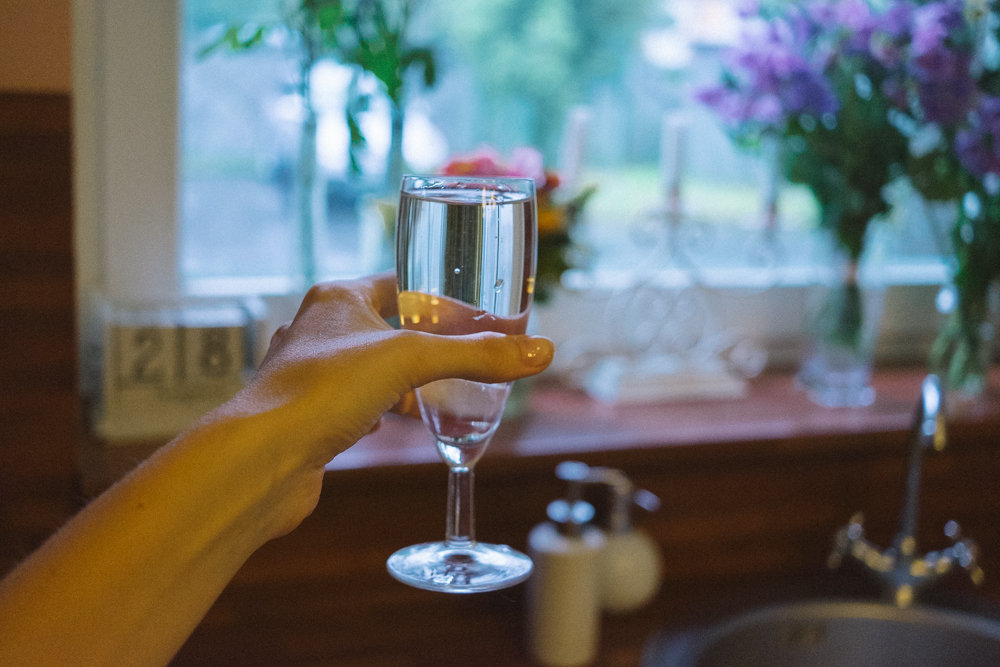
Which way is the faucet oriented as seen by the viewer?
toward the camera
